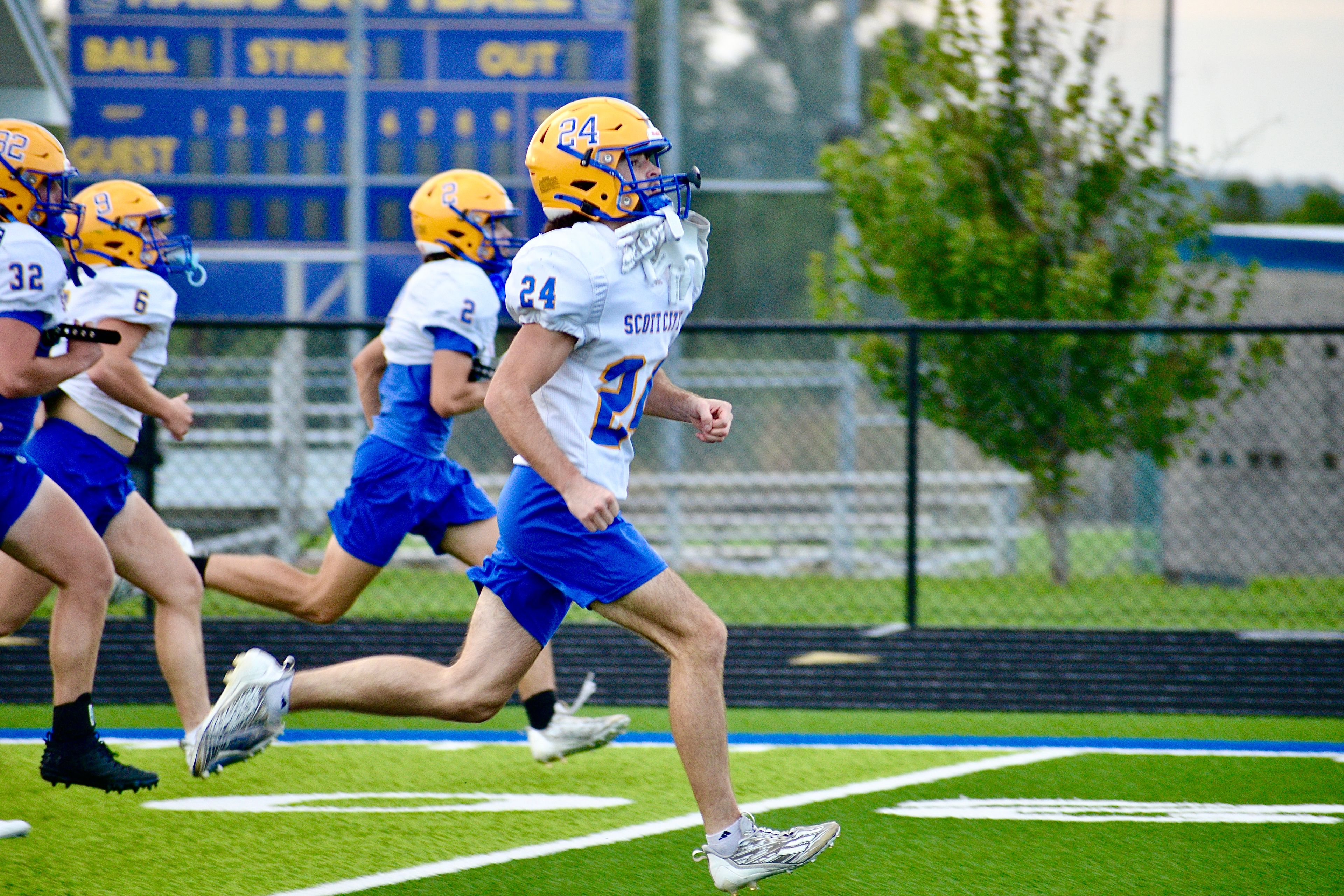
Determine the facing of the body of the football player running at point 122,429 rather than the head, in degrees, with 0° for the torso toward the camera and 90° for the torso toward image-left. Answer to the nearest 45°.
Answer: approximately 270°

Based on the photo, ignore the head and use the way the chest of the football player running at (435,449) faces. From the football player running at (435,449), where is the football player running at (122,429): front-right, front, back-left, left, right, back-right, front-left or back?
back

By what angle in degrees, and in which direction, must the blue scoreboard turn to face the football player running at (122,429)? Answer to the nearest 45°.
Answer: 0° — it already faces them

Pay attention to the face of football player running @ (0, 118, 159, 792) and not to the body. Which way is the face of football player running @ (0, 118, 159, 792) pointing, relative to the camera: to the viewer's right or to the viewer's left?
to the viewer's right

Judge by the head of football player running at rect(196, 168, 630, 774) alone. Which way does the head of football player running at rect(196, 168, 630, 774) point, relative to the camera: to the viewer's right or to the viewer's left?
to the viewer's right

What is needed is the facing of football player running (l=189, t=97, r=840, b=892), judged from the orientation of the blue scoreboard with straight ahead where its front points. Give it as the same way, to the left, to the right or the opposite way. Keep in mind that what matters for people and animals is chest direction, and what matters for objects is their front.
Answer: to the left

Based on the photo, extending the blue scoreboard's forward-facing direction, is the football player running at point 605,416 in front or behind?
in front

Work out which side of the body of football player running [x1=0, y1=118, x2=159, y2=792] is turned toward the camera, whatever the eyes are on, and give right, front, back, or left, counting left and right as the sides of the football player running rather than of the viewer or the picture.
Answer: right

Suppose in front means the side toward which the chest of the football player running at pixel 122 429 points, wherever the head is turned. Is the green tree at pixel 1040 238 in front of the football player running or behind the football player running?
in front

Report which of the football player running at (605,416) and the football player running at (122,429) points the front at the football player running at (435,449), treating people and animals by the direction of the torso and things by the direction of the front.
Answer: the football player running at (122,429)

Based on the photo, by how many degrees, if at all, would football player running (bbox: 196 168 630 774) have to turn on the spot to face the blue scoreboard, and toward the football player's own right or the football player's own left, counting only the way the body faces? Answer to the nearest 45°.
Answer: approximately 90° to the football player's own left

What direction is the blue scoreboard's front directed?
toward the camera

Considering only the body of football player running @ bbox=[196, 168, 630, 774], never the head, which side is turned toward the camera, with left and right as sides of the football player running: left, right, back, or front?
right

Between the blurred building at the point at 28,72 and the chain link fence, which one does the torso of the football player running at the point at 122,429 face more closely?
the chain link fence
